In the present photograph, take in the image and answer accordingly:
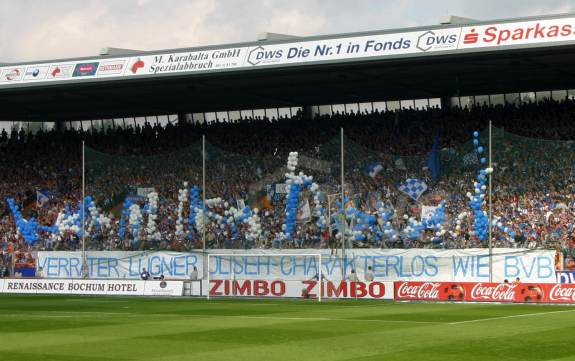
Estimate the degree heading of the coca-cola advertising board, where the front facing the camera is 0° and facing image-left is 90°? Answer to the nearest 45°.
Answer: approximately 0°

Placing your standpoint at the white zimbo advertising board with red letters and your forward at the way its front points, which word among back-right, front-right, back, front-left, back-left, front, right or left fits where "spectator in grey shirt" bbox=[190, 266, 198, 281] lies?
back-right

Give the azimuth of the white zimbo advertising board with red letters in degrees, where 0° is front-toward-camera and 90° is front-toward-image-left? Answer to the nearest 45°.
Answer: approximately 0°

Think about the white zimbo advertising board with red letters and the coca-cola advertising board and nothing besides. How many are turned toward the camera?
2

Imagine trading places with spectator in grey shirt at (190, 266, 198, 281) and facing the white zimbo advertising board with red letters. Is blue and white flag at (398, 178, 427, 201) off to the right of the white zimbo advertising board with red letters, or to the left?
left

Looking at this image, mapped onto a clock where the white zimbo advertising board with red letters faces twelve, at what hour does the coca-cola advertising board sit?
The coca-cola advertising board is roughly at 10 o'clock from the white zimbo advertising board with red letters.

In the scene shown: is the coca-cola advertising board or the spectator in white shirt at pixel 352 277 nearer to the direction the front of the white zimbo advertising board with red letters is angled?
the coca-cola advertising board

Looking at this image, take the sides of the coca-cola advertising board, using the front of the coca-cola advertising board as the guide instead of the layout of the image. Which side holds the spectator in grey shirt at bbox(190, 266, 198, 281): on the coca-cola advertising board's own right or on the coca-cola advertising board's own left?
on the coca-cola advertising board's own right
